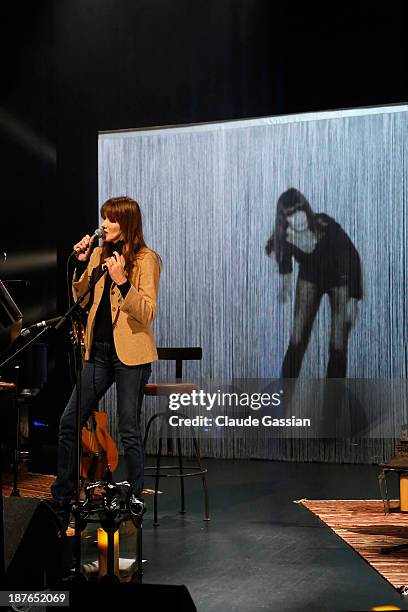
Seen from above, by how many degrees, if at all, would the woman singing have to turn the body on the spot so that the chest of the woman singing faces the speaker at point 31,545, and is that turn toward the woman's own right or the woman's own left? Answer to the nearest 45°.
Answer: approximately 45° to the woman's own left

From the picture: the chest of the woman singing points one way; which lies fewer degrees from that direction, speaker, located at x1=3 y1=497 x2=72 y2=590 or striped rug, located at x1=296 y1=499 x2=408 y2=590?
the speaker

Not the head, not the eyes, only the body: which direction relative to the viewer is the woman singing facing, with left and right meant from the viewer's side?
facing the viewer and to the left of the viewer

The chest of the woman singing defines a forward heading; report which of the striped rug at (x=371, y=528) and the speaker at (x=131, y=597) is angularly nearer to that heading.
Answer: the speaker

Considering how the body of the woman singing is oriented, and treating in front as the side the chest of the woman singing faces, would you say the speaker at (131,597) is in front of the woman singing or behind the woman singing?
in front

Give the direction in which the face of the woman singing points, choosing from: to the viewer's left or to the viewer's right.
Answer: to the viewer's left

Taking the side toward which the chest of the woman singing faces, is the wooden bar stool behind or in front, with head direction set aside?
behind
